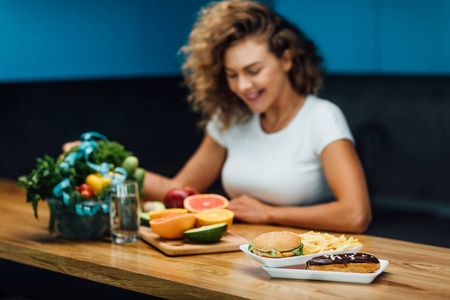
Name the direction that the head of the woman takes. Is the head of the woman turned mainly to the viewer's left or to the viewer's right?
to the viewer's left

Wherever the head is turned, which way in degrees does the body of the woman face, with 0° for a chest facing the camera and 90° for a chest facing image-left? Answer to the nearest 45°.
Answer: approximately 45°

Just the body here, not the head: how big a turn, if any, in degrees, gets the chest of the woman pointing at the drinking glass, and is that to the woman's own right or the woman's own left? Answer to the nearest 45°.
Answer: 0° — they already face it
